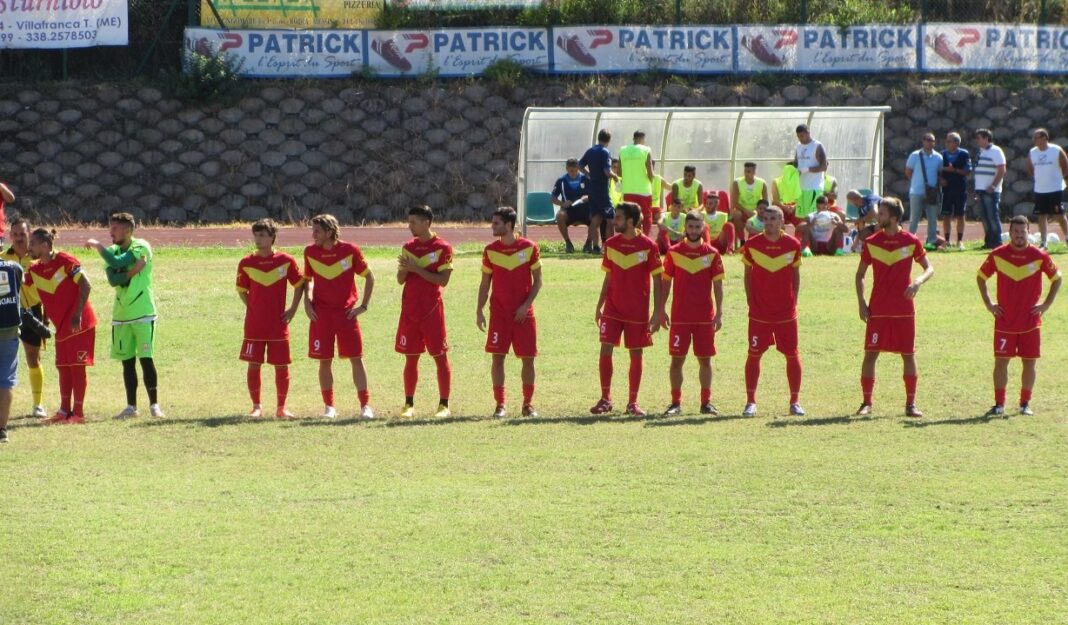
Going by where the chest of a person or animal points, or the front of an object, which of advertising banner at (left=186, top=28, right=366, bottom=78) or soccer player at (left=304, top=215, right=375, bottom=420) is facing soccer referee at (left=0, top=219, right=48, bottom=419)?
the advertising banner

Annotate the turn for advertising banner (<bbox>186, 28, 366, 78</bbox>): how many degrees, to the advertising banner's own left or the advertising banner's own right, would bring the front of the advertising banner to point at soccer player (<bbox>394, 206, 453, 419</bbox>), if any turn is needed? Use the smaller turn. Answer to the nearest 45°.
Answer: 0° — it already faces them

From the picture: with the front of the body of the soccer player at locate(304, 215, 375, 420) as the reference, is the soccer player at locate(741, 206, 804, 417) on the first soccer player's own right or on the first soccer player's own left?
on the first soccer player's own left

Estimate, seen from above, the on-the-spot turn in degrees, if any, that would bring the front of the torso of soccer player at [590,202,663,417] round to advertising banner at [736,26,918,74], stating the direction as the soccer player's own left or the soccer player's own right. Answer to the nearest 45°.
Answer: approximately 180°

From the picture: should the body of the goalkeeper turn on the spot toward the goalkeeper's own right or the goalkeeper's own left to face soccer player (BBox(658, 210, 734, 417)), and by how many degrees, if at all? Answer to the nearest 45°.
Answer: approximately 135° to the goalkeeper's own left

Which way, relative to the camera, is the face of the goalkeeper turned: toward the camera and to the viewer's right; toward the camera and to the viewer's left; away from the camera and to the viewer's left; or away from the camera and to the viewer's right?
toward the camera and to the viewer's left

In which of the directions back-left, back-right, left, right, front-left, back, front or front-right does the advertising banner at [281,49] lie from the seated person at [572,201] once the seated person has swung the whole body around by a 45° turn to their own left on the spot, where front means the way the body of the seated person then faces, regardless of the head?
back

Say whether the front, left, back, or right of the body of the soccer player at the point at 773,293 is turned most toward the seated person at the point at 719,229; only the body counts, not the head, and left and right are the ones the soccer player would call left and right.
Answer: back

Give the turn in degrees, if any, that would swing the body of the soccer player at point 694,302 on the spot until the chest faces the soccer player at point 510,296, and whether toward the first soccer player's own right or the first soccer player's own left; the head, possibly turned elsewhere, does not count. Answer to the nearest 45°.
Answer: approximately 90° to the first soccer player's own right

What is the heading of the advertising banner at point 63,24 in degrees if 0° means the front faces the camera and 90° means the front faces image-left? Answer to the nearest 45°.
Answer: approximately 0°

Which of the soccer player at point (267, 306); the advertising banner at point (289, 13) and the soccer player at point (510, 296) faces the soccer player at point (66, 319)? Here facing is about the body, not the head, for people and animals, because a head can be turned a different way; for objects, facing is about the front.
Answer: the advertising banner

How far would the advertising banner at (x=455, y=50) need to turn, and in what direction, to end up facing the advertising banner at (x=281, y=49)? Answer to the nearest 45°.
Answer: approximately 90° to its right

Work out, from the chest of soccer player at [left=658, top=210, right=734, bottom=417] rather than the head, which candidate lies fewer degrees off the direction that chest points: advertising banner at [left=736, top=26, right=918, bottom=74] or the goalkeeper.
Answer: the goalkeeper
